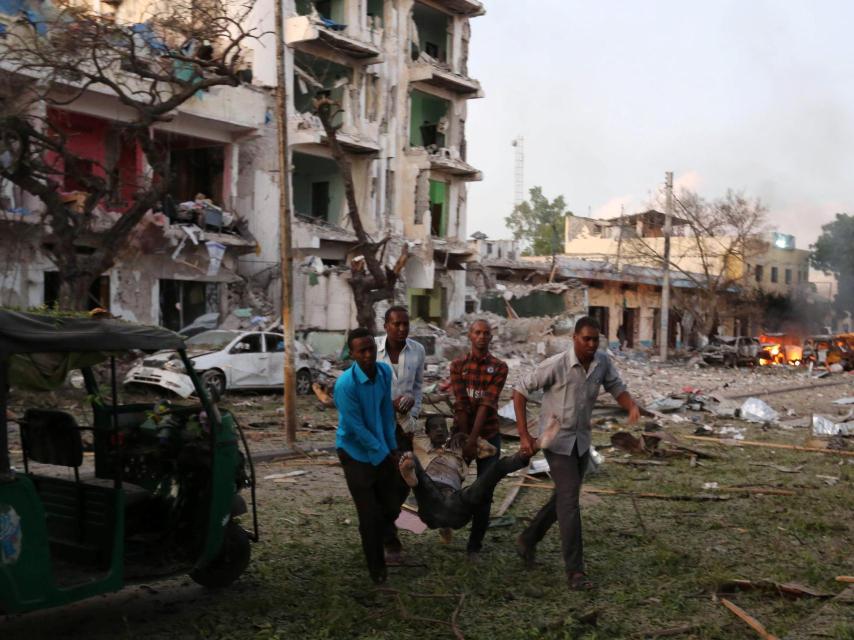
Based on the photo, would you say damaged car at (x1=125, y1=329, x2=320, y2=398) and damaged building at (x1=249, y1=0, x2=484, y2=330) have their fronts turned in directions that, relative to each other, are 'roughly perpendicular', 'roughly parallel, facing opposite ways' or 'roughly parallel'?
roughly perpendicular

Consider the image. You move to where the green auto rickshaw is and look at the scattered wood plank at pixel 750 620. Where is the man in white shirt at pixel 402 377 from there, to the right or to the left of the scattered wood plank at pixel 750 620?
left

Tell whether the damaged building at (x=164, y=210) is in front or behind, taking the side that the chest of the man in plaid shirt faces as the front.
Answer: behind

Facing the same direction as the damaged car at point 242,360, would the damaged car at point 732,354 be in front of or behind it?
behind

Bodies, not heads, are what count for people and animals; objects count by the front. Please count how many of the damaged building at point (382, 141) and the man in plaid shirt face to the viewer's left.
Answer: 0

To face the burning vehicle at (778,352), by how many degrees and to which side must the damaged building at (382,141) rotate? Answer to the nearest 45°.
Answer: approximately 45° to its left

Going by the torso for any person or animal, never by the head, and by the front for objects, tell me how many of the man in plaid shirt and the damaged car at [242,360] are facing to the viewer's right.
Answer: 0

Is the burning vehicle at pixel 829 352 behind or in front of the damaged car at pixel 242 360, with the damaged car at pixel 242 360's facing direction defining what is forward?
behind

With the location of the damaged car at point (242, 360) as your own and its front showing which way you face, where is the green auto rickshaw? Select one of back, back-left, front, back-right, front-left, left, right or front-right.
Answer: front-left

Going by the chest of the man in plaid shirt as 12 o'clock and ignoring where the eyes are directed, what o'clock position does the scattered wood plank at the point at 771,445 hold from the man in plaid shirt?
The scattered wood plank is roughly at 7 o'clock from the man in plaid shirt.

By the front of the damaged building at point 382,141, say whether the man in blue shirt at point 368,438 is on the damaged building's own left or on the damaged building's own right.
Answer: on the damaged building's own right

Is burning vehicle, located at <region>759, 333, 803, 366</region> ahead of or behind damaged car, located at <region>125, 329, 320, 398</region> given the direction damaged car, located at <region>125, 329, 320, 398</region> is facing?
behind
